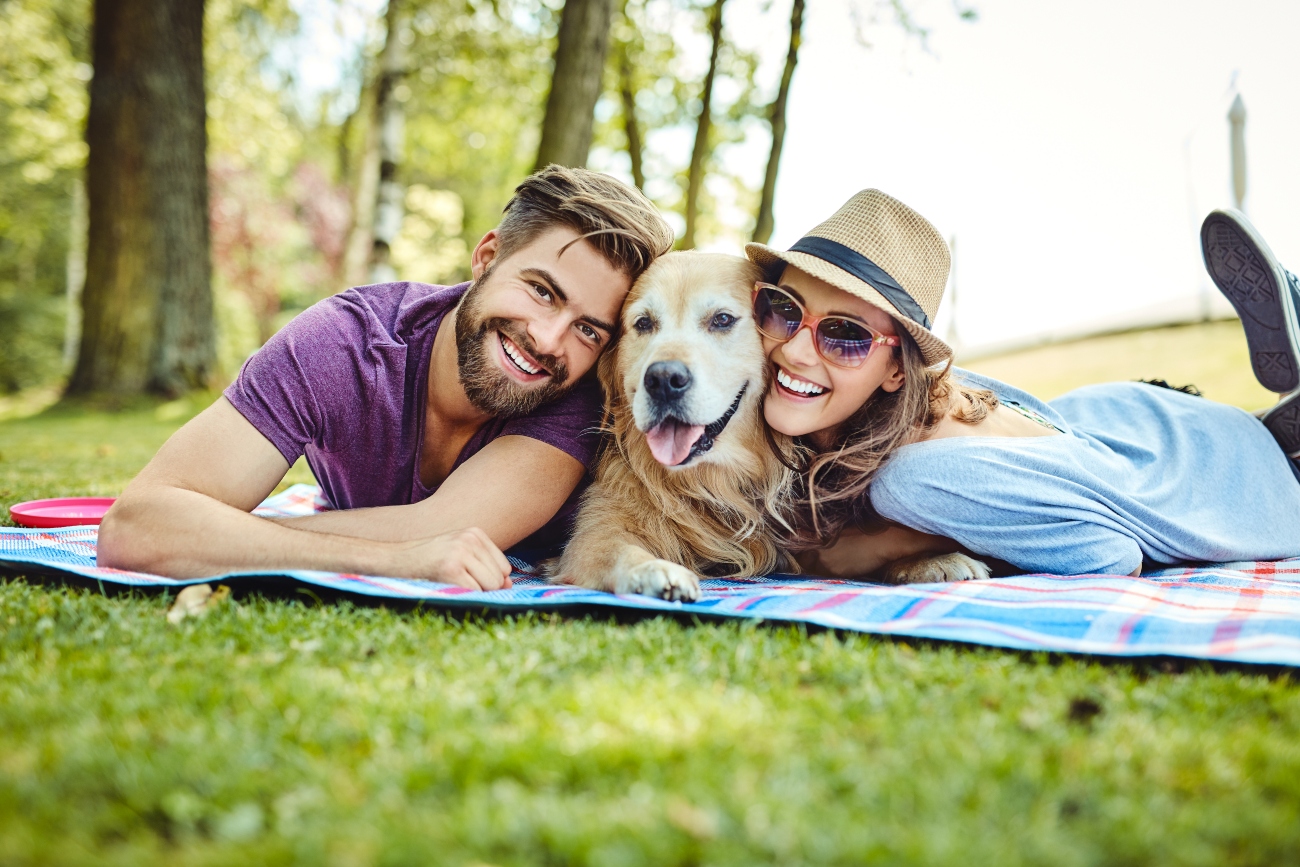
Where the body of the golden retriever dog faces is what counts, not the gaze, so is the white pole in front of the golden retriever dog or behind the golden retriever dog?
behind

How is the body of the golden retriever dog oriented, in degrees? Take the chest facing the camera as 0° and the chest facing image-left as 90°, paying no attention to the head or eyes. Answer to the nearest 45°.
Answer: approximately 0°

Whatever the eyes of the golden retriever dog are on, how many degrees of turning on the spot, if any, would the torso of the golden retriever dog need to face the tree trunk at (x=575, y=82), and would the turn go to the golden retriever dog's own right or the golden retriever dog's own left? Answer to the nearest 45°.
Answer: approximately 180°

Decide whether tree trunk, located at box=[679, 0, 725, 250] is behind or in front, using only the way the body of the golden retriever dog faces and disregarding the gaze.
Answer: behind

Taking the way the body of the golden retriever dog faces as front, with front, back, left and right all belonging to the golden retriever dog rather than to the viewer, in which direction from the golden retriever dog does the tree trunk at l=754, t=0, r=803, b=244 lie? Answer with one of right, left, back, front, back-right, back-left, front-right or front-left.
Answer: back

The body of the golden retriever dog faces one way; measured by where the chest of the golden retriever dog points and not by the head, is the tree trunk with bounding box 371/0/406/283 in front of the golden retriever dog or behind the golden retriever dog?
behind

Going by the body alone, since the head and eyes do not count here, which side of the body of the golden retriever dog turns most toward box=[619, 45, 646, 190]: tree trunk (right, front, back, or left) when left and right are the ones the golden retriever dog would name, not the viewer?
back

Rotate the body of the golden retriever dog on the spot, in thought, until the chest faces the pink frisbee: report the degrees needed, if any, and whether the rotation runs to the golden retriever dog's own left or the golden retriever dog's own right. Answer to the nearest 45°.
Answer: approximately 90° to the golden retriever dog's own right
